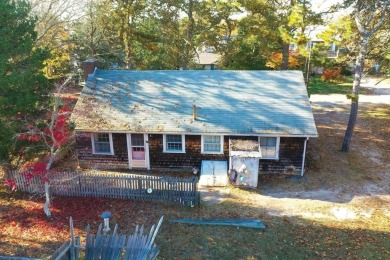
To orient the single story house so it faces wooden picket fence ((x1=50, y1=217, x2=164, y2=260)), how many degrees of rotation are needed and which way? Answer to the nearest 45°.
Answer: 0° — it already faces it

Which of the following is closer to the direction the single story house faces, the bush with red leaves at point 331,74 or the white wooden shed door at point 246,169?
the white wooden shed door

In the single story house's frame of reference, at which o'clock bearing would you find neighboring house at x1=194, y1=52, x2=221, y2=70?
The neighboring house is roughly at 6 o'clock from the single story house.

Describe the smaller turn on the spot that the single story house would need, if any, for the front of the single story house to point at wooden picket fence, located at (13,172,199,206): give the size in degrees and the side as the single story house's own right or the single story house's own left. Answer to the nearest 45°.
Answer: approximately 45° to the single story house's own right

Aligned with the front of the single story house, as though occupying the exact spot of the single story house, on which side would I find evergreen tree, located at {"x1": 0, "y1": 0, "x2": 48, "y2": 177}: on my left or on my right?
on my right

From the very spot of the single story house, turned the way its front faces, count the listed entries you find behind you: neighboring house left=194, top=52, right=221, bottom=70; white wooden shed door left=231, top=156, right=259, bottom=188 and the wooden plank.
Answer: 1

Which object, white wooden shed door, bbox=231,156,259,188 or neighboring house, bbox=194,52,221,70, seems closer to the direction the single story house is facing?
the white wooden shed door

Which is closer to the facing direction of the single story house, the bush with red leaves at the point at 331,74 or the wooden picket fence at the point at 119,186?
the wooden picket fence

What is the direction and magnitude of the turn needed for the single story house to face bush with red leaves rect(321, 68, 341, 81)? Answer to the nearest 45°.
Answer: approximately 135° to its left

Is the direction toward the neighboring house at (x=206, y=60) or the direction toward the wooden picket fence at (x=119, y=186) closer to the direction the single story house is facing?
the wooden picket fence

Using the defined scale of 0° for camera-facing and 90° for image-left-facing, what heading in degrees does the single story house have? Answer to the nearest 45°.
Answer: approximately 0°

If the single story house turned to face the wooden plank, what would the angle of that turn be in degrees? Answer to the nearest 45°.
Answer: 0° — it already faces it
